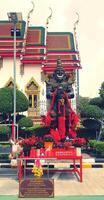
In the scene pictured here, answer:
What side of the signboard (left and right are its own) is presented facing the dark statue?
back

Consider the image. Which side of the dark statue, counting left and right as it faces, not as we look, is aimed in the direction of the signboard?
front

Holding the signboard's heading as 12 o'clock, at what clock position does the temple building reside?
The temple building is roughly at 6 o'clock from the signboard.

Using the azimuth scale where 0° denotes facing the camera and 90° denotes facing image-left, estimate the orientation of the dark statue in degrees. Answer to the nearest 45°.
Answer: approximately 0°
